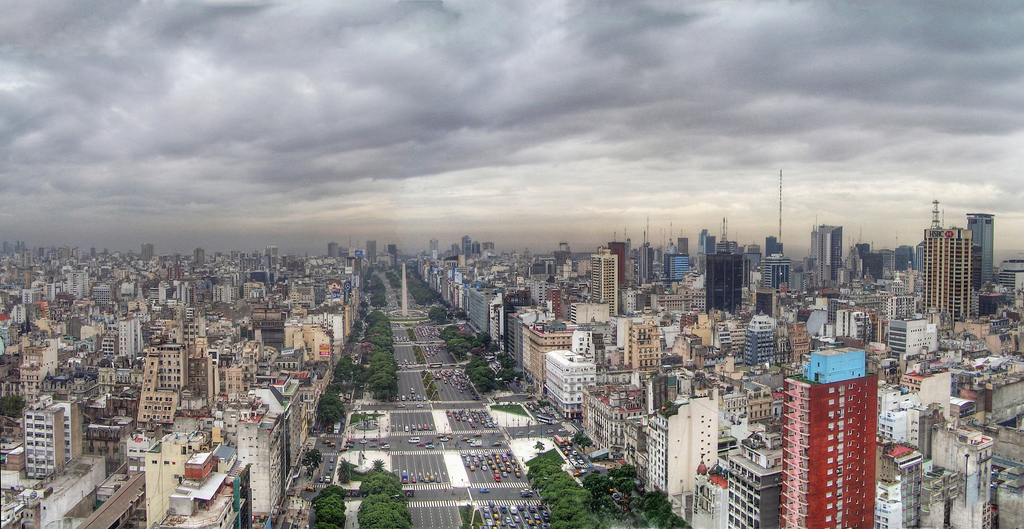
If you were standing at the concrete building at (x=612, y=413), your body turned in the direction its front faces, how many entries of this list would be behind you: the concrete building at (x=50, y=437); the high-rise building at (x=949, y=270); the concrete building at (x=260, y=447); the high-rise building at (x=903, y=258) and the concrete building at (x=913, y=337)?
3

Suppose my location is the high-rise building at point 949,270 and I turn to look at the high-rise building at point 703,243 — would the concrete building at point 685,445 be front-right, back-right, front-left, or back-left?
back-left

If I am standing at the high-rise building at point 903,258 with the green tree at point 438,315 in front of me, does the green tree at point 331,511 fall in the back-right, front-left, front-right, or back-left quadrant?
front-left

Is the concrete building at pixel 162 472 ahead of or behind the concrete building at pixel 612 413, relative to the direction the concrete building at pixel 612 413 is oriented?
ahead

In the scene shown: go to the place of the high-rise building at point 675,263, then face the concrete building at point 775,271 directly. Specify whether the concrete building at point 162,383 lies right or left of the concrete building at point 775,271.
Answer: right

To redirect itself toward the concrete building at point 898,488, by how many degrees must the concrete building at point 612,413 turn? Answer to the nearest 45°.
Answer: approximately 90° to its left

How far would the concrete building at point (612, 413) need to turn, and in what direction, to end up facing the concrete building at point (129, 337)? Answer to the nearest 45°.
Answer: approximately 45° to its right

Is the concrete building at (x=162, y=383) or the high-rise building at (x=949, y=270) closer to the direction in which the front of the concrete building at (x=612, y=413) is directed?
the concrete building

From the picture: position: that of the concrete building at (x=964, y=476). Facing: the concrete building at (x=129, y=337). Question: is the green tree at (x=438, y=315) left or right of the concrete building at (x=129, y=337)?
right

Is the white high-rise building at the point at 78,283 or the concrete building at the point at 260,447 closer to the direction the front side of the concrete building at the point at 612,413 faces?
the concrete building

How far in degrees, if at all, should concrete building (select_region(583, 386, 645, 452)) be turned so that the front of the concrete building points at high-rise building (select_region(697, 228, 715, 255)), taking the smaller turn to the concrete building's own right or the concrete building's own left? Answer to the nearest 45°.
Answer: approximately 135° to the concrete building's own right

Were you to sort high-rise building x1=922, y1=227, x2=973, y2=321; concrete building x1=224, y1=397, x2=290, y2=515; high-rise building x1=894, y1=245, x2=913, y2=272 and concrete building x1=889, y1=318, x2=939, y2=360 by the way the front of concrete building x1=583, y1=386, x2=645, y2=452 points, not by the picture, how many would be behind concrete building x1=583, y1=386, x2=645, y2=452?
3

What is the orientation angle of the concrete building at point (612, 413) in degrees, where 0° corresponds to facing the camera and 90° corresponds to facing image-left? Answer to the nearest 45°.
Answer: approximately 45°

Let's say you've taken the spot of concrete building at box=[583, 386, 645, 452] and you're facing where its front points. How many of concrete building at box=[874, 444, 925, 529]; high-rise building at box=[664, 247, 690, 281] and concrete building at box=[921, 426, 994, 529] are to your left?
2

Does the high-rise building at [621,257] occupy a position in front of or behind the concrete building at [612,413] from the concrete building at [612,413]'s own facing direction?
behind
